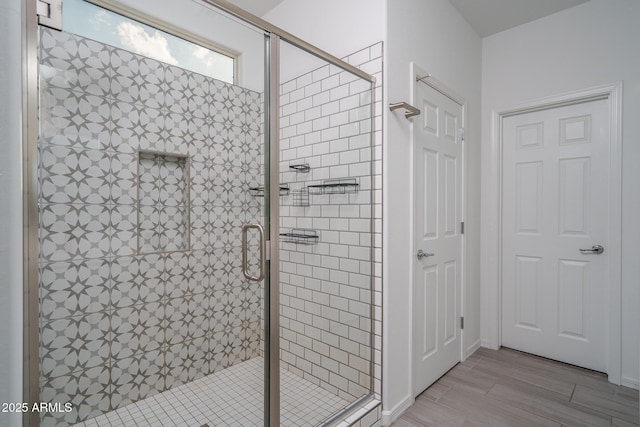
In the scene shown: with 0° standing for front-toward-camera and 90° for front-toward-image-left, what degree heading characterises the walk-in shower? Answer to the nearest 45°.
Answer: approximately 315°

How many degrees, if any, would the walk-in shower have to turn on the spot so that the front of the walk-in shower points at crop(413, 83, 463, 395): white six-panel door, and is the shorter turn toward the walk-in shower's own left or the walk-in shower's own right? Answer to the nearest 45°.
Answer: approximately 45° to the walk-in shower's own left
